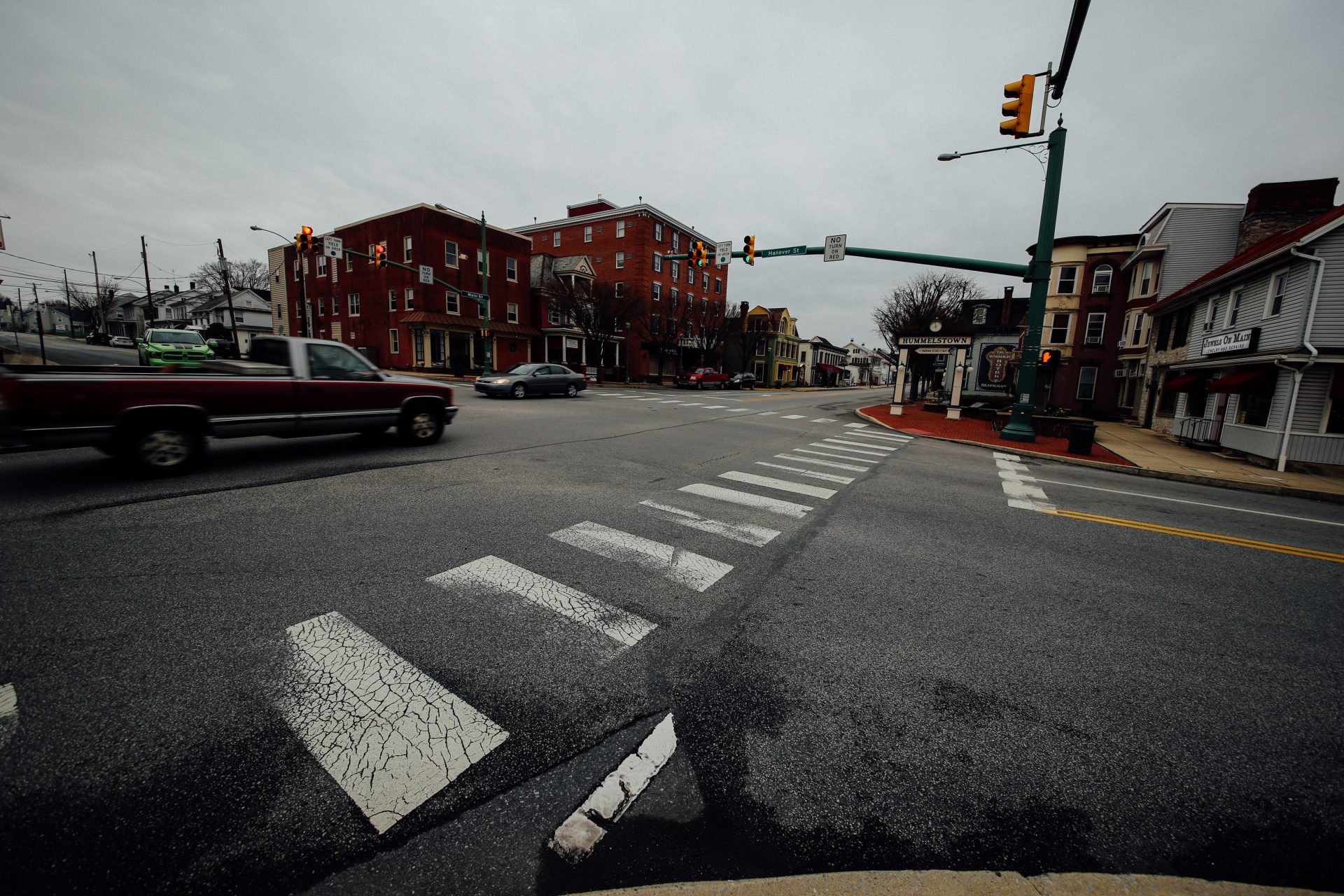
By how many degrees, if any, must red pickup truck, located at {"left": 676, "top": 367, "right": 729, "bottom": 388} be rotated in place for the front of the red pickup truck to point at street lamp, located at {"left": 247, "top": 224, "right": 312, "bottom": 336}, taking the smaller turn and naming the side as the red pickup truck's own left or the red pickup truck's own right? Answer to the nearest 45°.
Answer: approximately 45° to the red pickup truck's own right

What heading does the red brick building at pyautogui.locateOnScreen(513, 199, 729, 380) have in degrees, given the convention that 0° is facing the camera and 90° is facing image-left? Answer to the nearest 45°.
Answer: approximately 315°

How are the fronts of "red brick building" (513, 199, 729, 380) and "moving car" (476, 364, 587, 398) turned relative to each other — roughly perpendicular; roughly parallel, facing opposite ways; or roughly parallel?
roughly perpendicular

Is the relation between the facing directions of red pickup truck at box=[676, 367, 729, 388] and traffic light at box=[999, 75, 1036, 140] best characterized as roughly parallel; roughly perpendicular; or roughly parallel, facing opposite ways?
roughly perpendicular

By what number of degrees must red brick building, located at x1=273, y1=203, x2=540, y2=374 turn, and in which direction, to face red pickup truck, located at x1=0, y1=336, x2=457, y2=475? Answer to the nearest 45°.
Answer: approximately 45° to its right

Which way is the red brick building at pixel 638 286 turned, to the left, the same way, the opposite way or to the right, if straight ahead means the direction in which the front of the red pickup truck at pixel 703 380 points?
to the left

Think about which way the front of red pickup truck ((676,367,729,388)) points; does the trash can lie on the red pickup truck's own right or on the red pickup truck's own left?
on the red pickup truck's own left

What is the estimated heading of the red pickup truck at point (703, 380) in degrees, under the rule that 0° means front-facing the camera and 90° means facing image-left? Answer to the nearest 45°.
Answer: approximately 45°
